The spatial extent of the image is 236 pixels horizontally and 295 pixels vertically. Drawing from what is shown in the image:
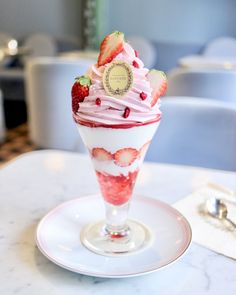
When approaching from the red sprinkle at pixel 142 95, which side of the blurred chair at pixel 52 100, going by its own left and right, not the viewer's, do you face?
back

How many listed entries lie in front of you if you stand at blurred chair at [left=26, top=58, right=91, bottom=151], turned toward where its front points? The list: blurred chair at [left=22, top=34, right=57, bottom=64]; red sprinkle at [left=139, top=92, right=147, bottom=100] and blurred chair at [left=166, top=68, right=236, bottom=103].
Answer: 1

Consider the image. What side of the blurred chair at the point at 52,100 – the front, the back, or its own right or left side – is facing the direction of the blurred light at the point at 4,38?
front

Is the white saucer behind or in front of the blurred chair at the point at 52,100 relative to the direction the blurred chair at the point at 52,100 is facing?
behind

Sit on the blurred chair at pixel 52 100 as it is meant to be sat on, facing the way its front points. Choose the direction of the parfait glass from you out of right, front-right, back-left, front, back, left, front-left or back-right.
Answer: back

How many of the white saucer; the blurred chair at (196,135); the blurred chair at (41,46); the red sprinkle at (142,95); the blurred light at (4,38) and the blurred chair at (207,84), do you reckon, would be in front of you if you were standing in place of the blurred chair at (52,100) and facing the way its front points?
2

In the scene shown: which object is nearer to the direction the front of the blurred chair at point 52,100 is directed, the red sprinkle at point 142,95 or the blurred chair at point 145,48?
the blurred chair

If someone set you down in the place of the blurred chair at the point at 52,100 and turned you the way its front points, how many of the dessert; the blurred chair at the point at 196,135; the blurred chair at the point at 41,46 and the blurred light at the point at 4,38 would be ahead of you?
2

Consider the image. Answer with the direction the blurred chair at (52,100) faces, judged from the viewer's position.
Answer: facing away from the viewer
